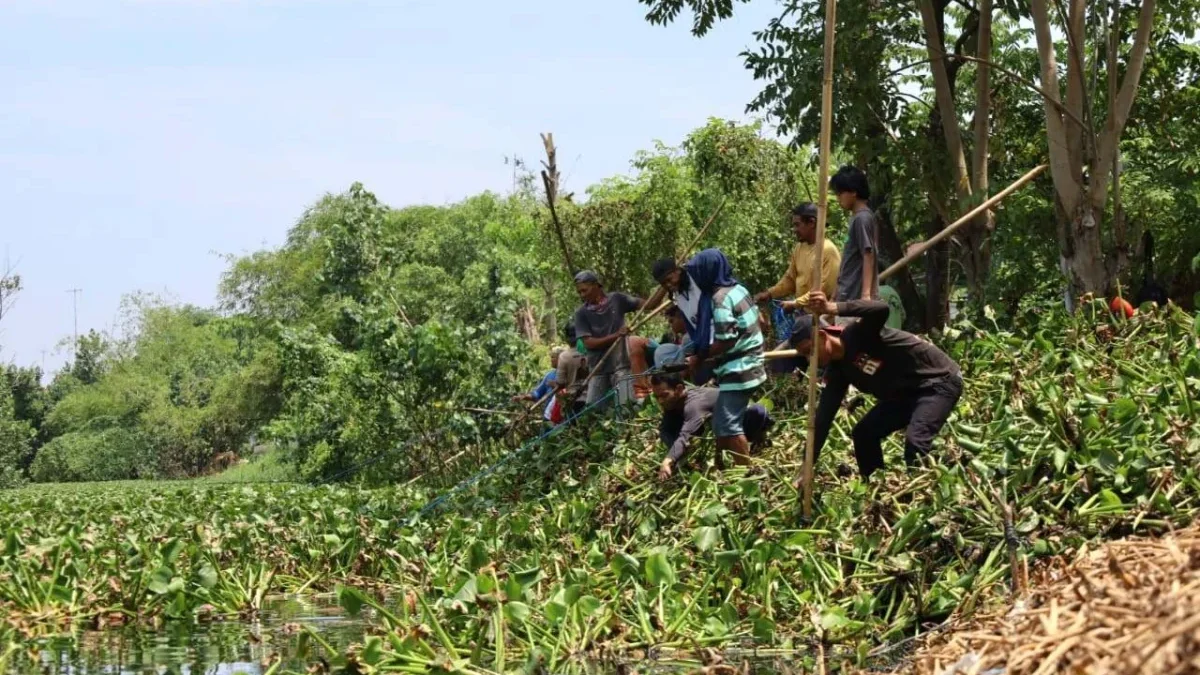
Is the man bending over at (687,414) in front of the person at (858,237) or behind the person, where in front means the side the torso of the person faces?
in front

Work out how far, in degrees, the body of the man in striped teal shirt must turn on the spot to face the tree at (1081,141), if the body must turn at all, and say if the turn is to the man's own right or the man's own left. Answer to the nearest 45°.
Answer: approximately 135° to the man's own right

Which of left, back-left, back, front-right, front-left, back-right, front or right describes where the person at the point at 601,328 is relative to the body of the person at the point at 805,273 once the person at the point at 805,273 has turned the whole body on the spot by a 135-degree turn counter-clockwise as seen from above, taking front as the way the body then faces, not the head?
back-left

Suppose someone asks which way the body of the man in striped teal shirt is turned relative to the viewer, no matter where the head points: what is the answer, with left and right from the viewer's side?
facing to the left of the viewer

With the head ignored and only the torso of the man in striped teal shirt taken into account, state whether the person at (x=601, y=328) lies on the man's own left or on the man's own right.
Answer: on the man's own right

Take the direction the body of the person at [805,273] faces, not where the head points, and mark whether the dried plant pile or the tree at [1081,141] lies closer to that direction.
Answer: the dried plant pile

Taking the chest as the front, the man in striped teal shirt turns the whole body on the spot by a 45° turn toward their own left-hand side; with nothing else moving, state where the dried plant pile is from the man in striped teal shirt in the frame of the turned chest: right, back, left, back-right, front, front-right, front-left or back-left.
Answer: front-left

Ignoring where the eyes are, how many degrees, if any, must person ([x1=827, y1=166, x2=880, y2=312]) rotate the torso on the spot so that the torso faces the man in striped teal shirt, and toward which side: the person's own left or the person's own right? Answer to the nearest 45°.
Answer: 0° — they already face them

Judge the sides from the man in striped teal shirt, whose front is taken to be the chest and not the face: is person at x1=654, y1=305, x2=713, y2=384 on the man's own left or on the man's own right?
on the man's own right

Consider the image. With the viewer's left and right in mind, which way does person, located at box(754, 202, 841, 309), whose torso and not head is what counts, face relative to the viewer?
facing the viewer and to the left of the viewer

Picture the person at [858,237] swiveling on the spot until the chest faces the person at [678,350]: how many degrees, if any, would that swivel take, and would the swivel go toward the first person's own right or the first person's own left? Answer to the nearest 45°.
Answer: approximately 45° to the first person's own right

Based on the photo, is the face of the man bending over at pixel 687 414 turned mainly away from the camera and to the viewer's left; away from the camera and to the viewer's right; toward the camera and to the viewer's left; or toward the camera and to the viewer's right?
toward the camera and to the viewer's left

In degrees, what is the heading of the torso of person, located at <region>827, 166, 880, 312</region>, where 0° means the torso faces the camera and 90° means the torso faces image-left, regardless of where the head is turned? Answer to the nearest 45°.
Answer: approximately 90°
